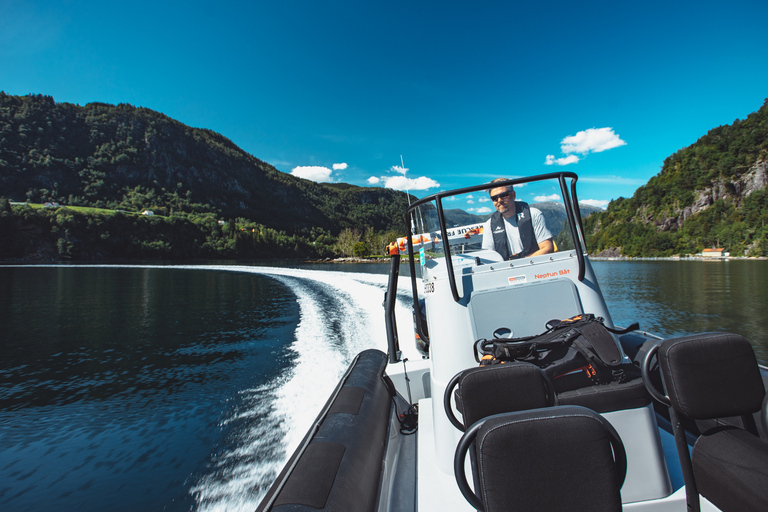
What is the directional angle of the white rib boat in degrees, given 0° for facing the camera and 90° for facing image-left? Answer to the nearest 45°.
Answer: approximately 0°
